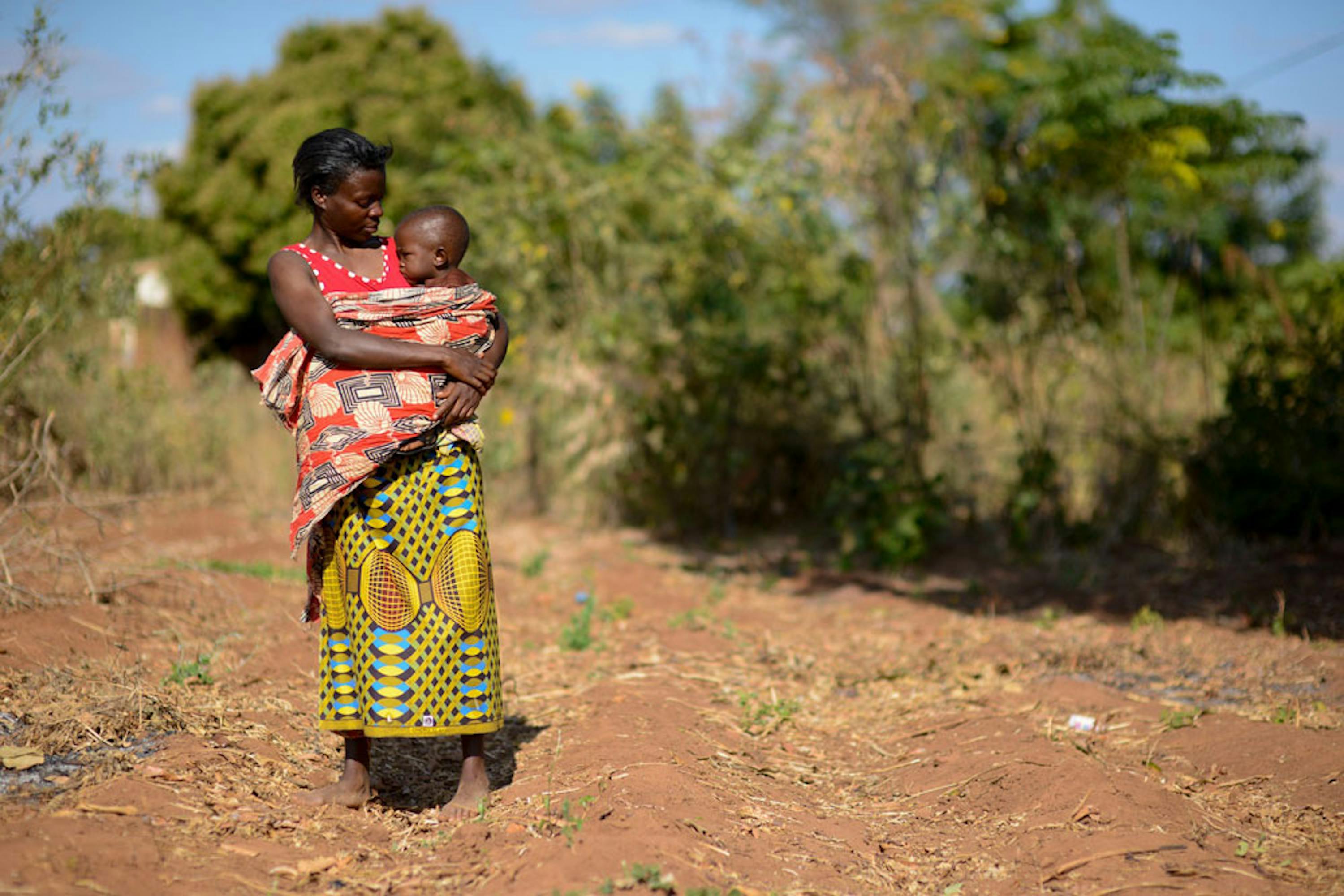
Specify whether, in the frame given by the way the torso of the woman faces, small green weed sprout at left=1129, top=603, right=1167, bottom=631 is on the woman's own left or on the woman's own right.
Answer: on the woman's own left

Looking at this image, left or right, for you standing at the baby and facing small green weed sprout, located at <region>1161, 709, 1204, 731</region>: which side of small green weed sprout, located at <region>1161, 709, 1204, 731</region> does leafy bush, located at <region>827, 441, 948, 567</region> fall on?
left

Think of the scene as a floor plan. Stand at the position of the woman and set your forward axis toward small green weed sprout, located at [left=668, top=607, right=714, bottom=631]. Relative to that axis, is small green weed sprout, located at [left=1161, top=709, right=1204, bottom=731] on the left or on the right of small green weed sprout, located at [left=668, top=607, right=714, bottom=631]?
right

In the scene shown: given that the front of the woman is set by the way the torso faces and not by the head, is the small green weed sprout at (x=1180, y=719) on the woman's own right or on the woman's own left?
on the woman's own left

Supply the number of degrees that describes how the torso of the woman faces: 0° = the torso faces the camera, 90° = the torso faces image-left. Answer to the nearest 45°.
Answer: approximately 0°
